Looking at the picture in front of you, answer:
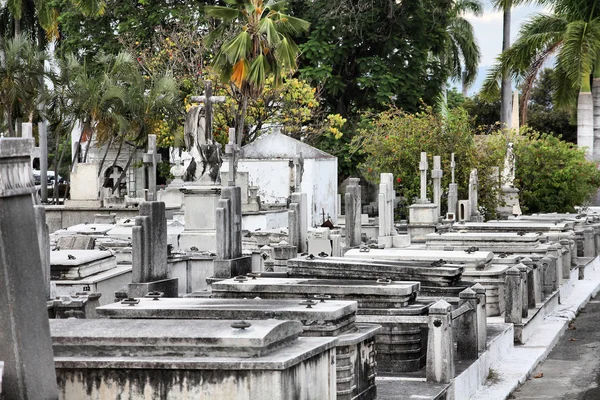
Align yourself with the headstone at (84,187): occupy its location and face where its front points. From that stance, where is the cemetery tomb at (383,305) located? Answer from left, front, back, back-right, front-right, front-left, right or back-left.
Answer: front

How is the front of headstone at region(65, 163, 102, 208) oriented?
toward the camera

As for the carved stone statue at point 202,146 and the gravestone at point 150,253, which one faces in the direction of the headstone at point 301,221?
the carved stone statue

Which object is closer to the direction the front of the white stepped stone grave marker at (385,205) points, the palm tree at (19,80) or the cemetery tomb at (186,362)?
the cemetery tomb

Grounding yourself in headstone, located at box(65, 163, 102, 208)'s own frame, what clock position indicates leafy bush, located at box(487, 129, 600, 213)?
The leafy bush is roughly at 9 o'clock from the headstone.

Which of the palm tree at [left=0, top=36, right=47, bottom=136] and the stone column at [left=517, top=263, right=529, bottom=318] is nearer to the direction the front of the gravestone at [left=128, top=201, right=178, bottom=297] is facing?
the stone column

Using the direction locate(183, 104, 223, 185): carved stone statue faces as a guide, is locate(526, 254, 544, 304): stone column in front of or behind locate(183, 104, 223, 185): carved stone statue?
in front

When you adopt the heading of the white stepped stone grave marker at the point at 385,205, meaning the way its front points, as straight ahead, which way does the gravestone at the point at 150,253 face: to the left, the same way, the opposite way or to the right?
the same way

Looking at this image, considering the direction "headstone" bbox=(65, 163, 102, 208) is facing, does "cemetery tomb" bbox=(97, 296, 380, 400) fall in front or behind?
in front

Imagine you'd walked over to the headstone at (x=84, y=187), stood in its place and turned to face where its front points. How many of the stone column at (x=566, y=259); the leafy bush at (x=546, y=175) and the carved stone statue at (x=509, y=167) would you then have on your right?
0

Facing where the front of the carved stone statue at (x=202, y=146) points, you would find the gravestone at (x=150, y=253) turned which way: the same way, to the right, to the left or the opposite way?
the same way

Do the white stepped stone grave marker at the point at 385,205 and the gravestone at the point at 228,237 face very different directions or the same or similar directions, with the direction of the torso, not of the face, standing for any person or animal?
same or similar directions

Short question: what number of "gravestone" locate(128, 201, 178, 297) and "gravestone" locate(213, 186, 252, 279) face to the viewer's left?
0

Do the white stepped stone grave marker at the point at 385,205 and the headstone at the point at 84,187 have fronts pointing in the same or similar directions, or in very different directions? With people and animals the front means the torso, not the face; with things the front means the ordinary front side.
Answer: same or similar directions

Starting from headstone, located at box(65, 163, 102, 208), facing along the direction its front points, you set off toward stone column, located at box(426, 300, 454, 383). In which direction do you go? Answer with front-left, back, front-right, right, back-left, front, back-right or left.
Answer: front

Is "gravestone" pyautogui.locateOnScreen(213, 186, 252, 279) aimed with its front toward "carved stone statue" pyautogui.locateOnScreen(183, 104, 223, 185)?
no

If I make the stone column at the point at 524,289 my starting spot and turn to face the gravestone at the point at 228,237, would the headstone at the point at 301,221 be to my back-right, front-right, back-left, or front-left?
front-right
